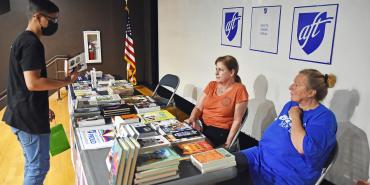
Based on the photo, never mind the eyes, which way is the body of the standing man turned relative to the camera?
to the viewer's right

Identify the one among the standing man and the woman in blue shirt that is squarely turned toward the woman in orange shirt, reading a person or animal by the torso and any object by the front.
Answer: the standing man

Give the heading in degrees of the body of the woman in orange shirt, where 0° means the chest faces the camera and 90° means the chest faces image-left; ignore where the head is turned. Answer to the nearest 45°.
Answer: approximately 45°

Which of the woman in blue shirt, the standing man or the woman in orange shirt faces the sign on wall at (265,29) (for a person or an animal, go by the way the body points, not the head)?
the standing man

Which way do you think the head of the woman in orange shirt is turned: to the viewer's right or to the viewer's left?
to the viewer's left

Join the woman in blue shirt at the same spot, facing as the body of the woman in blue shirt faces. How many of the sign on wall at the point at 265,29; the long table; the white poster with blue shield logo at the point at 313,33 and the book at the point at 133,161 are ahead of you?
2

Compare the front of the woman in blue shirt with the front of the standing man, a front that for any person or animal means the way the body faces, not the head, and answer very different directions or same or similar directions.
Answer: very different directions

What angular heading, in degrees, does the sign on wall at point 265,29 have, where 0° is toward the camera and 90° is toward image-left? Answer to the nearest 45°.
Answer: approximately 45°

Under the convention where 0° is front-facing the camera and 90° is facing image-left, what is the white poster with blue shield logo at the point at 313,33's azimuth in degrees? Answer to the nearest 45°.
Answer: approximately 45°

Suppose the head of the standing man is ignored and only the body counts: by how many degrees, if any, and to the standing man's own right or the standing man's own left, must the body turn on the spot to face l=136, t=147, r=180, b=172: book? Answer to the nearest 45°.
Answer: approximately 45° to the standing man's own right
